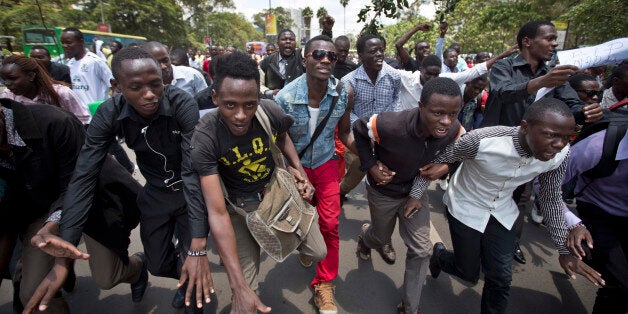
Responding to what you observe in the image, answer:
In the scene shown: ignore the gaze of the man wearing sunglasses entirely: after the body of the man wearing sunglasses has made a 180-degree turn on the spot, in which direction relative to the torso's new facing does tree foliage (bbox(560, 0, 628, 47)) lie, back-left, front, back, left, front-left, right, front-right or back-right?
front-right

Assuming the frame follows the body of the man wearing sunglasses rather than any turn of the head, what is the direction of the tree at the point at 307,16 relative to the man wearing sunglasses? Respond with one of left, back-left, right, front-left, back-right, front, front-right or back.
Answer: back

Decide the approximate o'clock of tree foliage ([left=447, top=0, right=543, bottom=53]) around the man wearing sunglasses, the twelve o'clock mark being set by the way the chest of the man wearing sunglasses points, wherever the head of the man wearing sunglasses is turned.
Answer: The tree foliage is roughly at 7 o'clock from the man wearing sunglasses.

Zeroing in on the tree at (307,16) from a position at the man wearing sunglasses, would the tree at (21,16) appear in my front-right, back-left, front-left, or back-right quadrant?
front-left

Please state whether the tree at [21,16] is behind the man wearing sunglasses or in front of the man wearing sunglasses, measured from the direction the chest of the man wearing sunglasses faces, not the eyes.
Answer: behind

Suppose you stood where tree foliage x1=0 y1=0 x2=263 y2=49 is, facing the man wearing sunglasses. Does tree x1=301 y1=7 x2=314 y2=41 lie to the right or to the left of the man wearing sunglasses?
left

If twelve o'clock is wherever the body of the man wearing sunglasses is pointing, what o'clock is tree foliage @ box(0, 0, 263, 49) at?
The tree foliage is roughly at 5 o'clock from the man wearing sunglasses.

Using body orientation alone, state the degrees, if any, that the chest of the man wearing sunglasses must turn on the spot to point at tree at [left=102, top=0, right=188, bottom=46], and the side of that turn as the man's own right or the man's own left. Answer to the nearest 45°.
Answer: approximately 135° to the man's own right

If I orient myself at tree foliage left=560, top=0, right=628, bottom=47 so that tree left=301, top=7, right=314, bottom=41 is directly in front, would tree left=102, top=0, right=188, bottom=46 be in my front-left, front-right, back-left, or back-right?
front-left

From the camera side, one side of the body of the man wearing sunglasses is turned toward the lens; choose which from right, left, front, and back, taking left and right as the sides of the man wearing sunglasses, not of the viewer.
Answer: front
